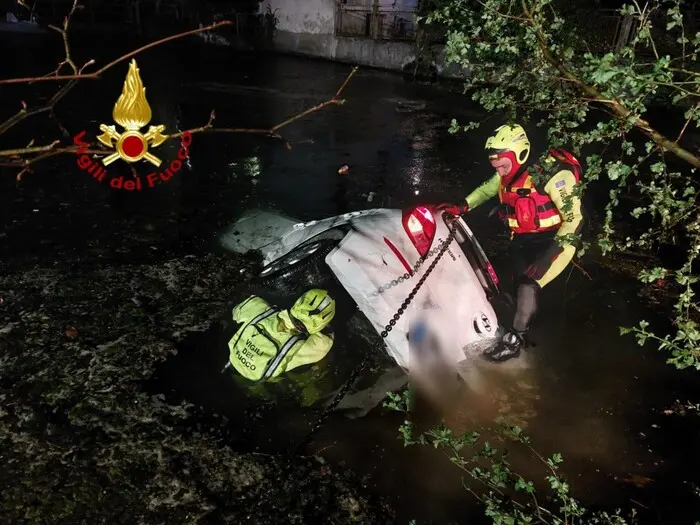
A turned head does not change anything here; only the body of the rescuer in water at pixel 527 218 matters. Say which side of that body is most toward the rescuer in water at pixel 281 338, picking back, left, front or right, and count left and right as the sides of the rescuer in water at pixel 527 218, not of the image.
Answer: front

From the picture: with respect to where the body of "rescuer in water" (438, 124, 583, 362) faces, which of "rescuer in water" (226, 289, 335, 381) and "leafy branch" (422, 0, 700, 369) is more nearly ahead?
the rescuer in water

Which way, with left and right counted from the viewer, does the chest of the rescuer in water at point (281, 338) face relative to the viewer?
facing away from the viewer and to the right of the viewer

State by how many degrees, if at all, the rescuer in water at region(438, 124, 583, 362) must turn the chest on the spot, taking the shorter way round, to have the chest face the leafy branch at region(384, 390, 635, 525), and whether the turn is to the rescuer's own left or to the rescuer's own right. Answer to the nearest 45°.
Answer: approximately 45° to the rescuer's own left

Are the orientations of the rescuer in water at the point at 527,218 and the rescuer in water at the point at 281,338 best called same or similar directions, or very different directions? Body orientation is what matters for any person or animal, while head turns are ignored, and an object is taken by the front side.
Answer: very different directions

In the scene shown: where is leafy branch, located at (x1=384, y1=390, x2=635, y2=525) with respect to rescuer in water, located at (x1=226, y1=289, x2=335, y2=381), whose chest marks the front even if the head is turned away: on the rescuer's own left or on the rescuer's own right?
on the rescuer's own right

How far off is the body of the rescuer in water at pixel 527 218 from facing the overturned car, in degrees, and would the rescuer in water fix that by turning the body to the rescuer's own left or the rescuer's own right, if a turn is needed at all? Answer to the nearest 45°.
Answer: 0° — they already face it

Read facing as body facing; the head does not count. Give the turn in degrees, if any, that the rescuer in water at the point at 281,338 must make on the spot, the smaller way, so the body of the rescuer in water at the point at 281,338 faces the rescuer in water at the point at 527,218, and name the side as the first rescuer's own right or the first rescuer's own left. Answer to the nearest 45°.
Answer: approximately 45° to the first rescuer's own right

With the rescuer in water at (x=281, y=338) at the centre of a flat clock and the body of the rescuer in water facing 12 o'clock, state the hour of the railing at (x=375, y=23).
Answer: The railing is roughly at 11 o'clock from the rescuer in water.

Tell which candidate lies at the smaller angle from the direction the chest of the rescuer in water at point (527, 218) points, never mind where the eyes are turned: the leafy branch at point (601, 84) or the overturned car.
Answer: the overturned car
